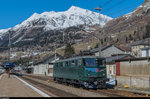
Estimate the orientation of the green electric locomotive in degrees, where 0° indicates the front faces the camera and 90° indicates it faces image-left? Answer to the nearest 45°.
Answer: approximately 315°
